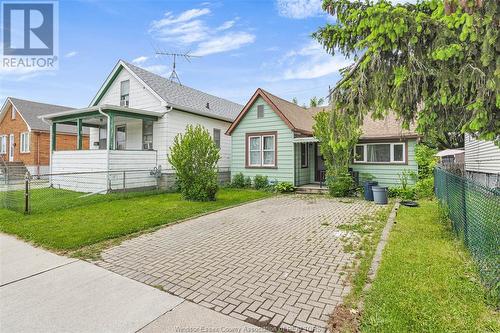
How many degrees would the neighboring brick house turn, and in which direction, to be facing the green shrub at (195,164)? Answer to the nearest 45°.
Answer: approximately 45° to its left

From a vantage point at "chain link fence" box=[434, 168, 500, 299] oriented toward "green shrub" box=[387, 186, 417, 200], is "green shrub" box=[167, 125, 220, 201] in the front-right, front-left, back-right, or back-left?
front-left

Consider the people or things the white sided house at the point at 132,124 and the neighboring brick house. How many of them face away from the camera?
0

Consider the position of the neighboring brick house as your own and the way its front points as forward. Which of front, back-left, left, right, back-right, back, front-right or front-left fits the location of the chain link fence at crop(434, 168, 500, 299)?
front-left

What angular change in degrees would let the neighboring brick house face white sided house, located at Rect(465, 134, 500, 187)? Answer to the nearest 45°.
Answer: approximately 90° to its left

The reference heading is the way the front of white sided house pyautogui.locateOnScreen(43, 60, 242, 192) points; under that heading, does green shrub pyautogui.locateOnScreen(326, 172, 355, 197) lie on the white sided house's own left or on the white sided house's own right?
on the white sided house's own left

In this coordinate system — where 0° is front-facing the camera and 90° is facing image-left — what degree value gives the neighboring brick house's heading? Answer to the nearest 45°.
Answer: approximately 45°

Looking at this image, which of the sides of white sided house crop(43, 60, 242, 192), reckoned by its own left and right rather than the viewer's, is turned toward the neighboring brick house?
right

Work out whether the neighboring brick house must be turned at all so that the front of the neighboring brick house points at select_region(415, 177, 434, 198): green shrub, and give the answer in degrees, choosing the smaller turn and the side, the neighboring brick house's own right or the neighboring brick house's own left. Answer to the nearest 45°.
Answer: approximately 90° to the neighboring brick house's own left

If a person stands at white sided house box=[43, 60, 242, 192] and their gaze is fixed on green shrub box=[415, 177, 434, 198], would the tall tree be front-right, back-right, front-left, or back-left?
front-right

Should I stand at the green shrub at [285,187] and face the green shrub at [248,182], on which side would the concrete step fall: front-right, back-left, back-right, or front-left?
back-right

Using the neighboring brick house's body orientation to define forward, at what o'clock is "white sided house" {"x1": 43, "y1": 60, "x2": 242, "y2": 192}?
The white sided house is roughly at 10 o'clock from the neighboring brick house.

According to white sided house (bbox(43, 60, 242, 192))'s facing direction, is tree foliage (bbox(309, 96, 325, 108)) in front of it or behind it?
behind

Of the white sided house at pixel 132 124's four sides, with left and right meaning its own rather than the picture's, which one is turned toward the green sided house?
left

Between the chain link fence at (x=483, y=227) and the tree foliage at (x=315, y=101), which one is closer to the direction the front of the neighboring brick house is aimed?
the chain link fence

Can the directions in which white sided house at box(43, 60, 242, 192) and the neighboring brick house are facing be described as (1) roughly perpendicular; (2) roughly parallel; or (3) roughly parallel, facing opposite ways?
roughly parallel

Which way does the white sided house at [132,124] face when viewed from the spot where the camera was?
facing the viewer and to the left of the viewer
